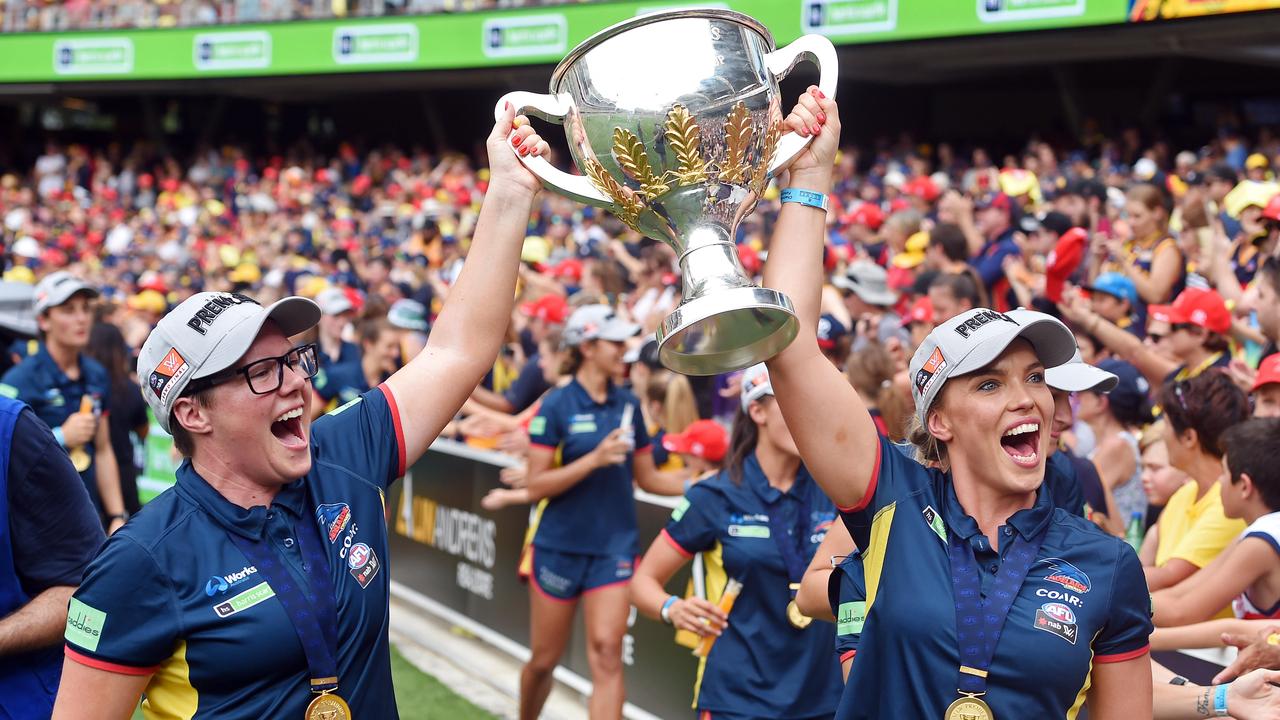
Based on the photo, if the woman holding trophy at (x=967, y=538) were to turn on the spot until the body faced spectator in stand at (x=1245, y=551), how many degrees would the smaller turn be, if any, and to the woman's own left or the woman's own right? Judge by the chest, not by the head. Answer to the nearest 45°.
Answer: approximately 135° to the woman's own left

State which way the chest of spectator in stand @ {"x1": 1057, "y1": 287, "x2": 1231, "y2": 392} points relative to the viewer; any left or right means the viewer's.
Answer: facing to the left of the viewer

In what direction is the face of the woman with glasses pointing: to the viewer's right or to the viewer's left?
to the viewer's right

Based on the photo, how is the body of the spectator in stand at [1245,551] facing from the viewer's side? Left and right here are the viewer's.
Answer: facing to the left of the viewer

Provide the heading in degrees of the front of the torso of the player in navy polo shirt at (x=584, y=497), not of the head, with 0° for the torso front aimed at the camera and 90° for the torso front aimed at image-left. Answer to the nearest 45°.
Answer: approximately 315°

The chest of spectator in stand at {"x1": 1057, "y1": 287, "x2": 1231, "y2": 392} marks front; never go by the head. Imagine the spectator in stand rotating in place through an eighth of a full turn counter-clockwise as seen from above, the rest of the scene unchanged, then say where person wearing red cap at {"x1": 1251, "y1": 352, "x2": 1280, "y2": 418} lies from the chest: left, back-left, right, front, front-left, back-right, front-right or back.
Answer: front-left

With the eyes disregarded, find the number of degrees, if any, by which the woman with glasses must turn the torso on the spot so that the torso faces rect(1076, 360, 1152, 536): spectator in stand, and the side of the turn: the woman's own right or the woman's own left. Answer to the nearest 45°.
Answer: approximately 90° to the woman's own left
